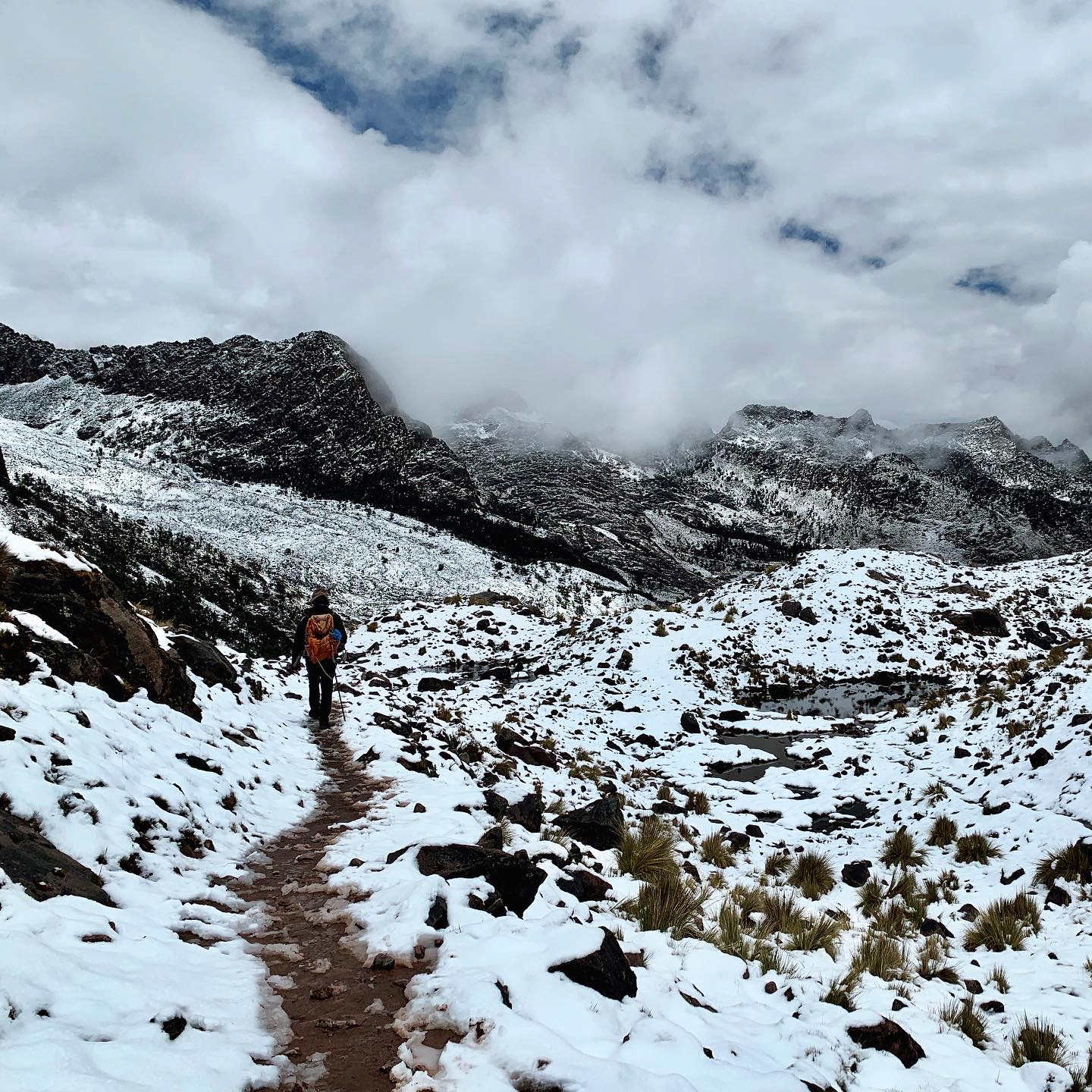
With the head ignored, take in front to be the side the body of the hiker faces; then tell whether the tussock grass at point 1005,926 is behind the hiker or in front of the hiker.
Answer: behind

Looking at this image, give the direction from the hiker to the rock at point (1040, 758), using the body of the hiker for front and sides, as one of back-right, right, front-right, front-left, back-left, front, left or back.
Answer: back-right

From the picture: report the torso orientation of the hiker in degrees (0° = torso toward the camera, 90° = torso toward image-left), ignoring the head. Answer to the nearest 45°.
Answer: approximately 180°

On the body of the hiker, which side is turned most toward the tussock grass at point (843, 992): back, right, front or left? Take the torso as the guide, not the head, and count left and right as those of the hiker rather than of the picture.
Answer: back

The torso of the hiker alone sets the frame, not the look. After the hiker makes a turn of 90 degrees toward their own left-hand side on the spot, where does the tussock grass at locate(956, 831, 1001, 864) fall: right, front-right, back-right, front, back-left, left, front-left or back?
back-left

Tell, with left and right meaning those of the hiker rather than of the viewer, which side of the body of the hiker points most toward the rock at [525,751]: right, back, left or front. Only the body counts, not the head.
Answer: right
